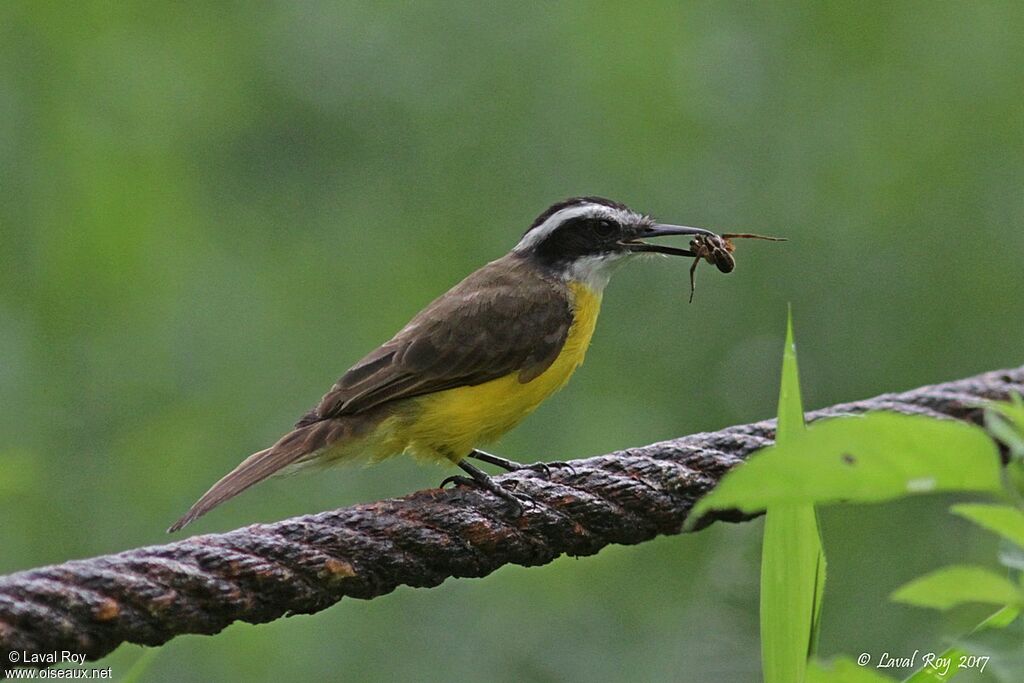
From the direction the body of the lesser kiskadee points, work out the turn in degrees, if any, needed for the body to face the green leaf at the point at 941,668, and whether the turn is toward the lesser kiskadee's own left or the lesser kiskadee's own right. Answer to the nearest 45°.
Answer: approximately 90° to the lesser kiskadee's own right

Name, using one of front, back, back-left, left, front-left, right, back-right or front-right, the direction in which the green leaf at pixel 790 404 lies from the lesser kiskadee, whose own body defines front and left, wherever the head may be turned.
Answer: front

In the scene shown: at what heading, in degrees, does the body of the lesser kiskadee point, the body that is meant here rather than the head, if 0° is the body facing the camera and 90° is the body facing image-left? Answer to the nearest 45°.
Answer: approximately 270°

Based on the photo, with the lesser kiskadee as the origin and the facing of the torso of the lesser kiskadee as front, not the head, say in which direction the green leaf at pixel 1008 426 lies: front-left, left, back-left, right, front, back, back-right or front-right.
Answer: front

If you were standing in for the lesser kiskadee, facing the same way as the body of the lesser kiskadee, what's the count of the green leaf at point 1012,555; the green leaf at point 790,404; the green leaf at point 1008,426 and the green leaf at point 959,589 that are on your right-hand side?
4

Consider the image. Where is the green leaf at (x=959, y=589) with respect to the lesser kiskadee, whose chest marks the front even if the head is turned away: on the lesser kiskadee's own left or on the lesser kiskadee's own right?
on the lesser kiskadee's own right

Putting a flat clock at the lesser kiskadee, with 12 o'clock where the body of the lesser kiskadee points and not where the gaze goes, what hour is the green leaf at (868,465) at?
The green leaf is roughly at 1 o'clock from the lesser kiskadee.

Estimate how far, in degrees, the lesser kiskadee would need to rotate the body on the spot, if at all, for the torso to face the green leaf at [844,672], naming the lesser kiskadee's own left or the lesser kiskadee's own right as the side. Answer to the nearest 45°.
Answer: approximately 90° to the lesser kiskadee's own right

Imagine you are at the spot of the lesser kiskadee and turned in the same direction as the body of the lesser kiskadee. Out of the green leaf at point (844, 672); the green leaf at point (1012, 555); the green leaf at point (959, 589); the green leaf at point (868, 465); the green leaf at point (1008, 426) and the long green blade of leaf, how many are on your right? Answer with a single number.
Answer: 6
